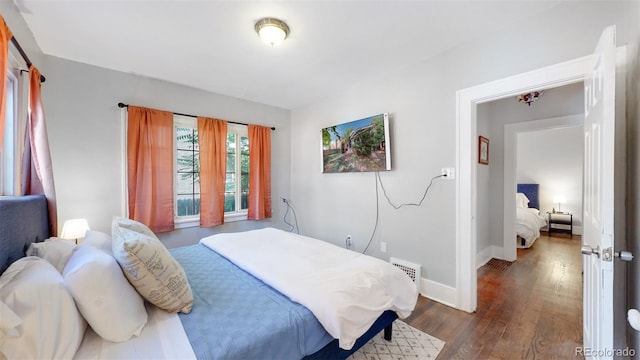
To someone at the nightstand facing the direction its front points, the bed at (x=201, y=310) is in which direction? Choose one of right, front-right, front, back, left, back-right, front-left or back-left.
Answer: front

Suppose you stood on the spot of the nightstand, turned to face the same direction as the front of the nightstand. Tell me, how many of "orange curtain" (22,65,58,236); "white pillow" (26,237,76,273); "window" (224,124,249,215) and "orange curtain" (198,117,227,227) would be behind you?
0

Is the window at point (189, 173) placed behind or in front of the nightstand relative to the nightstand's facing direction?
in front

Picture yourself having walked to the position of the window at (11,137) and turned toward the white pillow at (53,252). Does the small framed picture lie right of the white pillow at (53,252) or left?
left

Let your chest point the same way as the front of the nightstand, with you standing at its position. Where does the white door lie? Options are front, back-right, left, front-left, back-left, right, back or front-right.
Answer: front

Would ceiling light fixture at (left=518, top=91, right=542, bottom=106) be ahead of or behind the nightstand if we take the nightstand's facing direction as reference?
ahead

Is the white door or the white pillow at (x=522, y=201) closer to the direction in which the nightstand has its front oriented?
the white door

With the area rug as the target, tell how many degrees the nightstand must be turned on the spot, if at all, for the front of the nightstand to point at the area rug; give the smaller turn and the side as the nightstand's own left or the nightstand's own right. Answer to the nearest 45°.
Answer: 0° — it already faces it

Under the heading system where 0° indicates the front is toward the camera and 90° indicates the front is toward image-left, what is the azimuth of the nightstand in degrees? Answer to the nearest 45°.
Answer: approximately 0°

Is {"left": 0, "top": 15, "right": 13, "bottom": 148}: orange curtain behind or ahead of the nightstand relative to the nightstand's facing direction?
ahead
